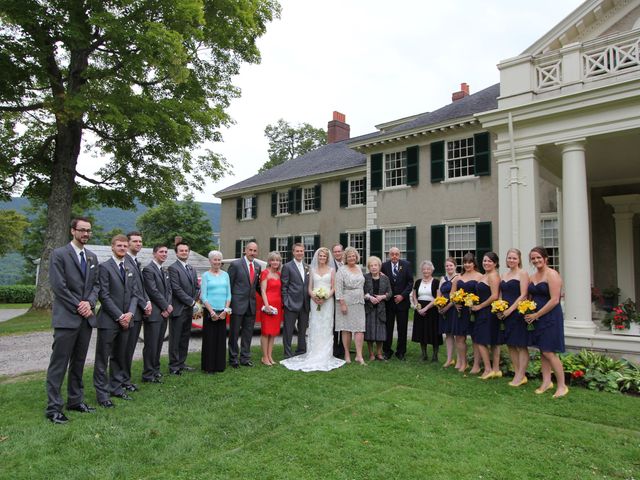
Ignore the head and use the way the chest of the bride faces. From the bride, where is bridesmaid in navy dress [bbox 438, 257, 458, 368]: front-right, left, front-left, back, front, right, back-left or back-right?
left

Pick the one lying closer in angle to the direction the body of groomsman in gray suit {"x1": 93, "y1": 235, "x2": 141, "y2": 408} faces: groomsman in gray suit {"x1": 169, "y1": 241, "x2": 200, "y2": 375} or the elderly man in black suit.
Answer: the elderly man in black suit

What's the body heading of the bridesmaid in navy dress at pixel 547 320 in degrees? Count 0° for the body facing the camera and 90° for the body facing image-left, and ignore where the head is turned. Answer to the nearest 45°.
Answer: approximately 45°

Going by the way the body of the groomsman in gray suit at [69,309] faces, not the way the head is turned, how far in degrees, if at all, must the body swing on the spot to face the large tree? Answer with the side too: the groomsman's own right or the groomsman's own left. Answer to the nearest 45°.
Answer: approximately 135° to the groomsman's own left

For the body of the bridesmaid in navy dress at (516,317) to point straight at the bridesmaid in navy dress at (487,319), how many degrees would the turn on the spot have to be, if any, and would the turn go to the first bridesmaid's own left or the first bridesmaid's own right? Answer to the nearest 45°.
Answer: approximately 90° to the first bridesmaid's own right

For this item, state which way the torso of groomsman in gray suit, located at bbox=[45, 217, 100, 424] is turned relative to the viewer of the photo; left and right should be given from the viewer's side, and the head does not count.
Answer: facing the viewer and to the right of the viewer

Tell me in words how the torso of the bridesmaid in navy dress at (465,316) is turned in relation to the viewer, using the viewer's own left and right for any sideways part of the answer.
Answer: facing the viewer and to the left of the viewer

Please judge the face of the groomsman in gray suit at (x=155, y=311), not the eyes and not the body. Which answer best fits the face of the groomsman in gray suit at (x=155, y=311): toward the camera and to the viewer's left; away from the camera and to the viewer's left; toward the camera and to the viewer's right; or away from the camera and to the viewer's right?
toward the camera and to the viewer's right

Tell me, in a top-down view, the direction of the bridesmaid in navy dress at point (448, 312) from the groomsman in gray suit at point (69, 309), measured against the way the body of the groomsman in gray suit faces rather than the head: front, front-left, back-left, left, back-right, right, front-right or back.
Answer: front-left

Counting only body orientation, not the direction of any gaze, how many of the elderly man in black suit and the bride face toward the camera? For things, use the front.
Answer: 2

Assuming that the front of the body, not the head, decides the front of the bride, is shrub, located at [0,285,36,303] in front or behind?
behind
